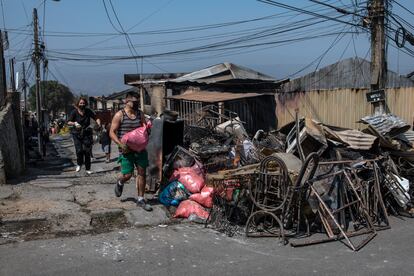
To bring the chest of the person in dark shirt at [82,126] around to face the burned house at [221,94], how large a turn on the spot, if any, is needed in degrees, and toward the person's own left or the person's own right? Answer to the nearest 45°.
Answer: approximately 135° to the person's own left

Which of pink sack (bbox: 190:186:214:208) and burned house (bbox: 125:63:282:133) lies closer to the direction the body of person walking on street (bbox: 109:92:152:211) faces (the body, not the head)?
the pink sack

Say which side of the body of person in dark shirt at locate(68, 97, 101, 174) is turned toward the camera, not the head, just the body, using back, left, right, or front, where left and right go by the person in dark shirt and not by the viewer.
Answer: front

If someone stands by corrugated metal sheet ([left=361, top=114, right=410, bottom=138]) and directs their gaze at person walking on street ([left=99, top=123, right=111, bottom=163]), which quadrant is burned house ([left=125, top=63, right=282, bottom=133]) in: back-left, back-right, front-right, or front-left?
front-right

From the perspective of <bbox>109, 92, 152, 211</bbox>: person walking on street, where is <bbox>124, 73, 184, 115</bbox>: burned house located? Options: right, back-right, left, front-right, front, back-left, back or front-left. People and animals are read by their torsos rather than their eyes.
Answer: back-left

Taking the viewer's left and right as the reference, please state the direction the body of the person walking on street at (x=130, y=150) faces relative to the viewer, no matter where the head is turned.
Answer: facing the viewer and to the right of the viewer

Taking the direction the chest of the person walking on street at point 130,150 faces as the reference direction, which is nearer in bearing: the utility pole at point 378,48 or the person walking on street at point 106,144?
the utility pole

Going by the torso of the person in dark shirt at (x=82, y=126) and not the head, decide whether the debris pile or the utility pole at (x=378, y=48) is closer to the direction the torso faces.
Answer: the debris pile

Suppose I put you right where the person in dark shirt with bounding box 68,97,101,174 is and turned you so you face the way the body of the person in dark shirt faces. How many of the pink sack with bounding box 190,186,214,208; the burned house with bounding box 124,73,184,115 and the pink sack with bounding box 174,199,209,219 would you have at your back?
1

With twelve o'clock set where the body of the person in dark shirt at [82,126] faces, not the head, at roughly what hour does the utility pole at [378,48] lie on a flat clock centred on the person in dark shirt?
The utility pole is roughly at 9 o'clock from the person in dark shirt.

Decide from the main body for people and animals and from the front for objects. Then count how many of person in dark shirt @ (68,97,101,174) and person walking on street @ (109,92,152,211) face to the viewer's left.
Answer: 0

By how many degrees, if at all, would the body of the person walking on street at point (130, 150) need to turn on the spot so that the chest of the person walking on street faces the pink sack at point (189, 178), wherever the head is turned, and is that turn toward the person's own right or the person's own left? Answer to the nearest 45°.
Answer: approximately 45° to the person's own left

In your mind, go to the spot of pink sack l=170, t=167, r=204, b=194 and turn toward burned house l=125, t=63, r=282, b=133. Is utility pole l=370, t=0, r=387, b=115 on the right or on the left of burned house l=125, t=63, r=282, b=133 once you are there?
right
